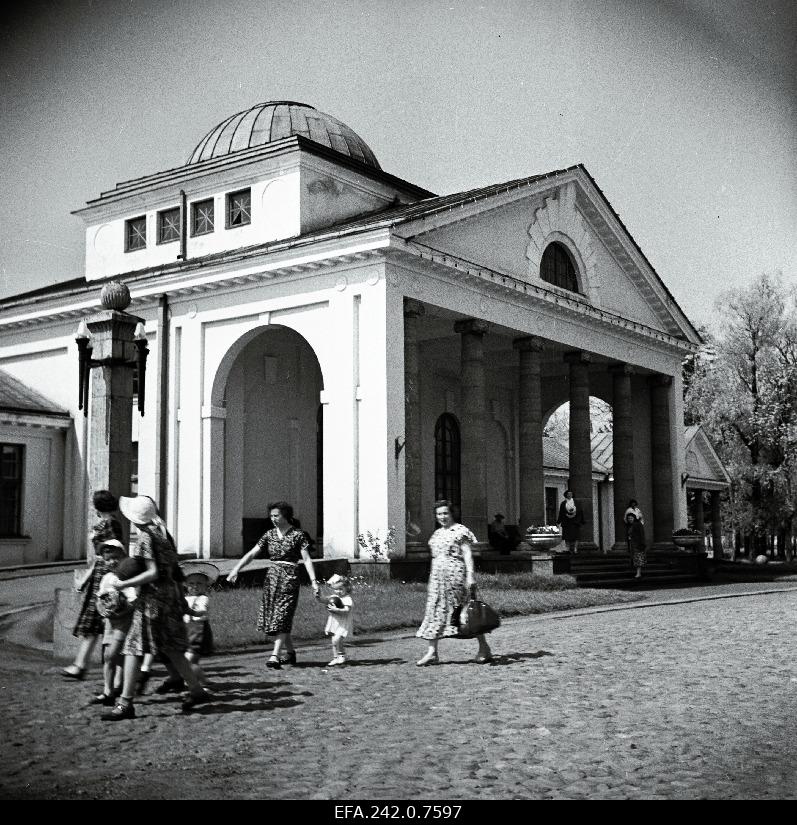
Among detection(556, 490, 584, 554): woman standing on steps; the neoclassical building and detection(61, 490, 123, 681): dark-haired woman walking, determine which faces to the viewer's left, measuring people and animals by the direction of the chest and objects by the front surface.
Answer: the dark-haired woman walking

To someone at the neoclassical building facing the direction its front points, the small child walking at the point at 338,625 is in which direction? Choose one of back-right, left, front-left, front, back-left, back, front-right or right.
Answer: front-right

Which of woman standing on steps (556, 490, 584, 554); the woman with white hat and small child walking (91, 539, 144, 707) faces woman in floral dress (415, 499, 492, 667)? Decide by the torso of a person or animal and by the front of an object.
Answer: the woman standing on steps

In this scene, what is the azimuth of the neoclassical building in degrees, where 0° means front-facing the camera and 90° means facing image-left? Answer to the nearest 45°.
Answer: approximately 315°

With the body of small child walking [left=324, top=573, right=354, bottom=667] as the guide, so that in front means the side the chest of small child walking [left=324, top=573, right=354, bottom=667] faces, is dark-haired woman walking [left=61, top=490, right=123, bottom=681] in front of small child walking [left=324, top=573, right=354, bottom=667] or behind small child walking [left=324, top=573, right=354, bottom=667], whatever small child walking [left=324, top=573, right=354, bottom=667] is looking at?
in front

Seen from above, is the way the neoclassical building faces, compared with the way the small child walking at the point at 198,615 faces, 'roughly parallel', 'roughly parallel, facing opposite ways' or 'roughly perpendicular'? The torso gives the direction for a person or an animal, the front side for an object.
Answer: roughly perpendicular

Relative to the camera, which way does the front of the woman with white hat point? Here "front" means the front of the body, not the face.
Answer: to the viewer's left

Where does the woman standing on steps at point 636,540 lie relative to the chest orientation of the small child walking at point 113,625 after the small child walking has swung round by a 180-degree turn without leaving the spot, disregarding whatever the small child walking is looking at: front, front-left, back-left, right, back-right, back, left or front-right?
front

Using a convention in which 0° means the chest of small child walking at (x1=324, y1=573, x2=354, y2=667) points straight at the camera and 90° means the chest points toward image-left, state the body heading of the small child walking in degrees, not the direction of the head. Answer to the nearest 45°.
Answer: approximately 45°

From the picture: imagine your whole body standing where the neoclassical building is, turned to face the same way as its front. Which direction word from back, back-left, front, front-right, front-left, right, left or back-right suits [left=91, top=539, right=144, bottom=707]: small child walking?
front-right
